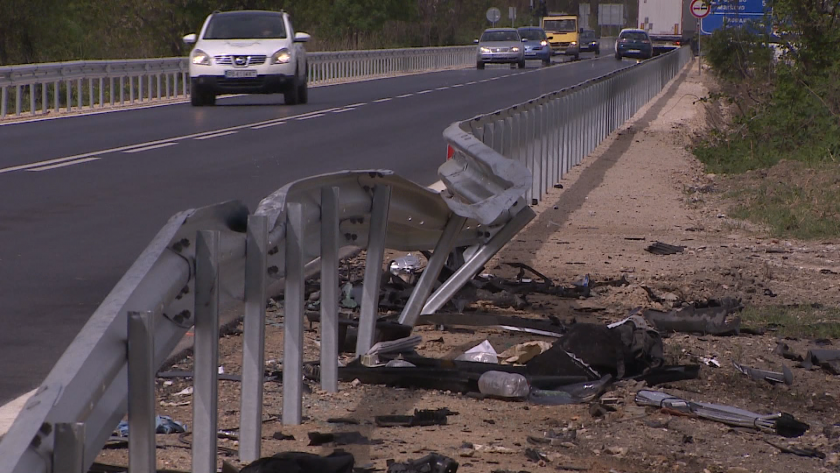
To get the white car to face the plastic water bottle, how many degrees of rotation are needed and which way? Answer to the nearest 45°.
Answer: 0° — it already faces it

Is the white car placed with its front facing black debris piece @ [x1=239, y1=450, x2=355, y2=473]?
yes

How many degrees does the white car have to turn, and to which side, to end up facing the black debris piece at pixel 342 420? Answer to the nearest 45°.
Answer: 0° — it already faces it

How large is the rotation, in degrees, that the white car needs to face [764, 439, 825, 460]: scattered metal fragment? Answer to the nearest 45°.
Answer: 0° — it already faces it

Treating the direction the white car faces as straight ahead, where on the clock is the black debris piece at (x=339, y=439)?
The black debris piece is roughly at 12 o'clock from the white car.

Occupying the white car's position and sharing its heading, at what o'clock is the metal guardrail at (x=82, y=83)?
The metal guardrail is roughly at 1 o'clock from the white car.

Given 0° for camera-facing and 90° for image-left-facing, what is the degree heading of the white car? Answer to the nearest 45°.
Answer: approximately 0°
